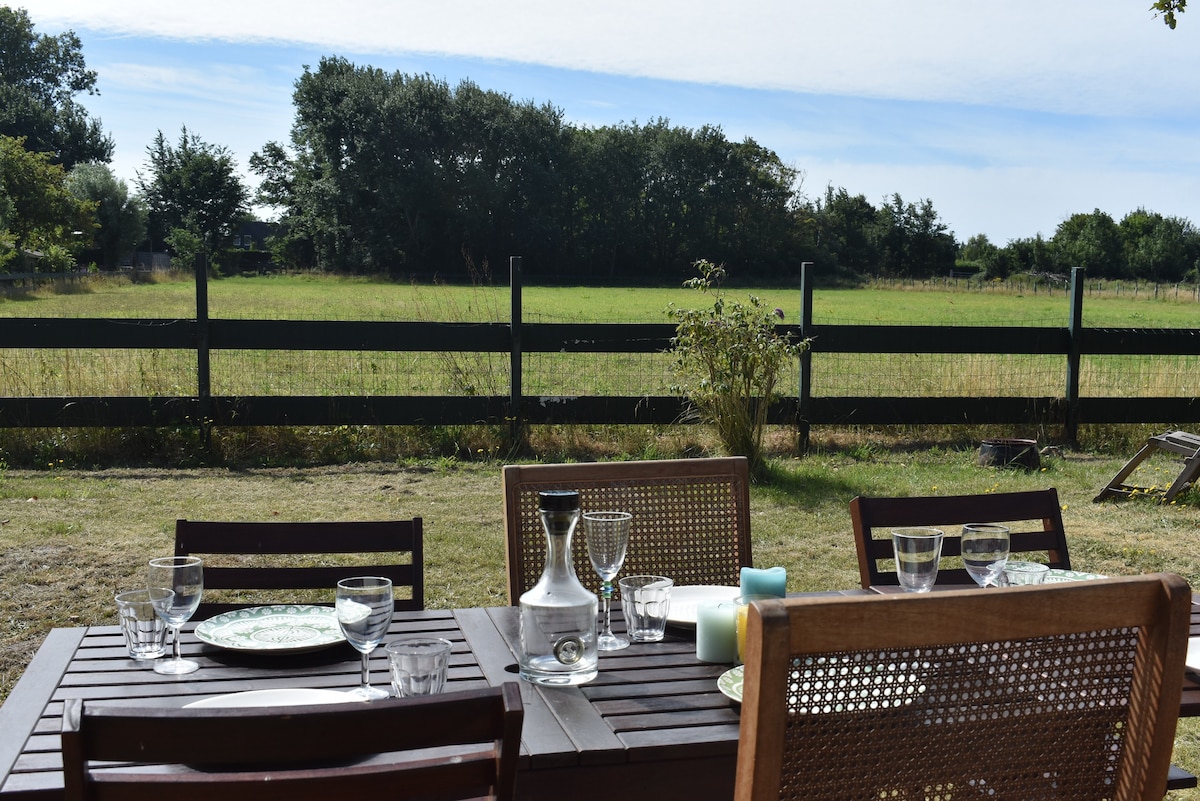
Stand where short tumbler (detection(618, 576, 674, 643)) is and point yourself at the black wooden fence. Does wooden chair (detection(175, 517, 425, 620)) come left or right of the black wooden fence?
left

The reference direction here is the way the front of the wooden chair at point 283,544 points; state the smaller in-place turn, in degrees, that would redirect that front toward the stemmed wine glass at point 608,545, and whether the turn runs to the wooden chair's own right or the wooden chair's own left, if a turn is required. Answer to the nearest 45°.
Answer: approximately 45° to the wooden chair's own left

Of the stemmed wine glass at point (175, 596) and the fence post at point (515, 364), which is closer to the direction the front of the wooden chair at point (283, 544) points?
the stemmed wine glass

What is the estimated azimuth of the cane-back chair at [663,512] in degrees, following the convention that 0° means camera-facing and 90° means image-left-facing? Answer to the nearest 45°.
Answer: approximately 0°

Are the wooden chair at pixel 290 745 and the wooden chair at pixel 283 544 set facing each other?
yes

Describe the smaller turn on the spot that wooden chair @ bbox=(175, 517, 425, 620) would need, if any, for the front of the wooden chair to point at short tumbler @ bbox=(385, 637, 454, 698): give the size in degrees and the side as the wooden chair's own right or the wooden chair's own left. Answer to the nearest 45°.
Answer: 0° — it already faces it

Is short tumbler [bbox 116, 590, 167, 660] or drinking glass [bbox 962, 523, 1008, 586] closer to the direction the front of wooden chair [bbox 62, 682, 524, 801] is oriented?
the short tumbler

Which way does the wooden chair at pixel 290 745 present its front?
away from the camera

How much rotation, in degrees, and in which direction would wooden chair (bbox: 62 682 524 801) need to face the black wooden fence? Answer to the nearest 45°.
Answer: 0° — it already faces it
